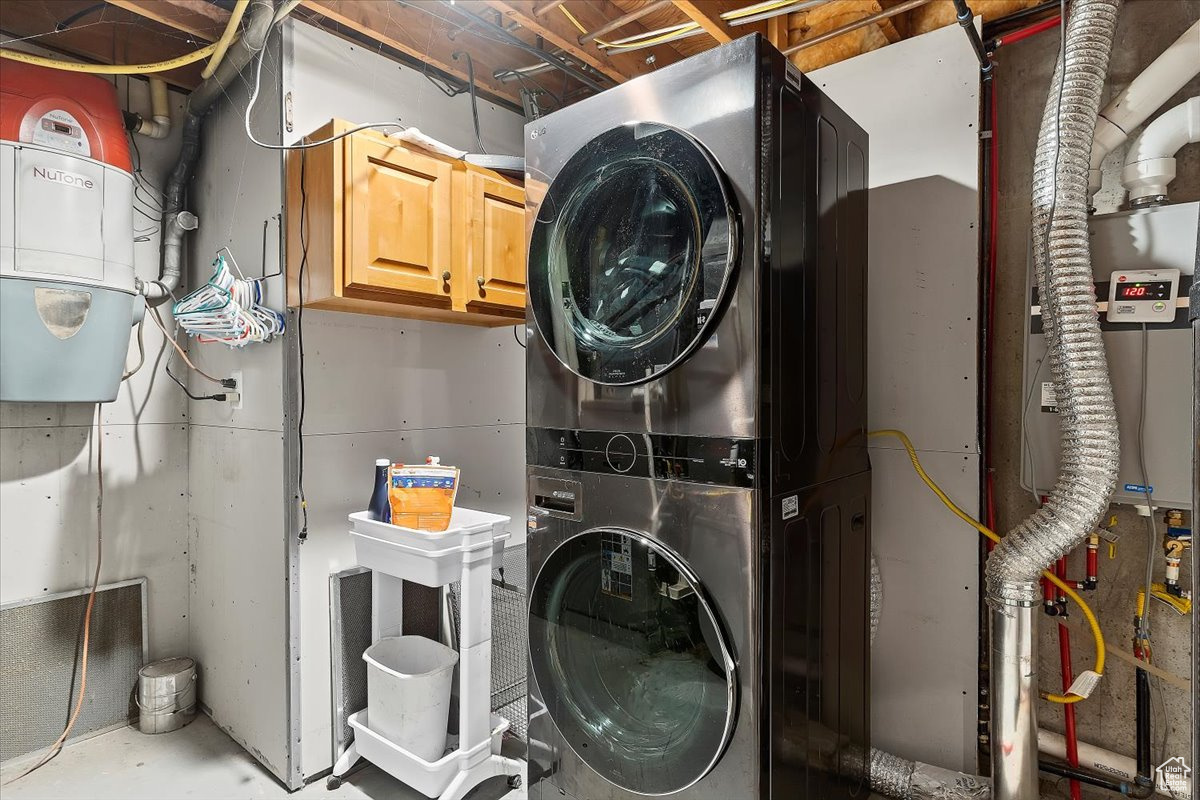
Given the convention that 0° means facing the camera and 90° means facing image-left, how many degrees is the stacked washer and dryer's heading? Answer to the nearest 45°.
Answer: approximately 45°

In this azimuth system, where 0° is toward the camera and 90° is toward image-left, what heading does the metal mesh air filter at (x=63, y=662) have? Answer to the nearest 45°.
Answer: approximately 315°
